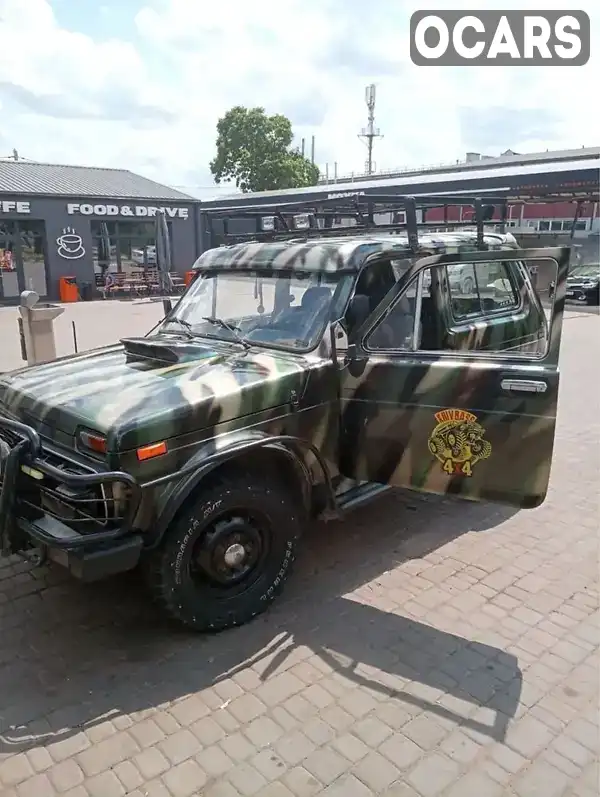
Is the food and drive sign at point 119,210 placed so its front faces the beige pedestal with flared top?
yes

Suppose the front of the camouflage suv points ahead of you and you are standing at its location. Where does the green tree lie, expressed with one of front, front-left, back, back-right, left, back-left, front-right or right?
back-right

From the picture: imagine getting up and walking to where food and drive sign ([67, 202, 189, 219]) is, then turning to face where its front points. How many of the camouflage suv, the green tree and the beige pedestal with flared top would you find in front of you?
2

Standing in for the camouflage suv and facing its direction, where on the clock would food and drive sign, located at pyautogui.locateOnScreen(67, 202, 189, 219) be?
The food and drive sign is roughly at 4 o'clock from the camouflage suv.

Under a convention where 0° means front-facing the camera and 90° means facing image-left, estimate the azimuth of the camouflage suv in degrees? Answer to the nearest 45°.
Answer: approximately 45°

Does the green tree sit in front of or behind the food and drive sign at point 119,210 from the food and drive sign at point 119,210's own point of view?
behind

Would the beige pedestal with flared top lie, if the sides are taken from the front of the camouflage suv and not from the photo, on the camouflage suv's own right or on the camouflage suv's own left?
on the camouflage suv's own right

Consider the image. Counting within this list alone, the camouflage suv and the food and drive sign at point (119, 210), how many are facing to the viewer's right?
0

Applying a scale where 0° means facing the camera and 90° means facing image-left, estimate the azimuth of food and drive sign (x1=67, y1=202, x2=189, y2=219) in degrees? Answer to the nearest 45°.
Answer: approximately 0°

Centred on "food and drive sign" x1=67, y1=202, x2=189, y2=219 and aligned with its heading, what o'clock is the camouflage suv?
The camouflage suv is roughly at 12 o'clock from the food and drive sign.

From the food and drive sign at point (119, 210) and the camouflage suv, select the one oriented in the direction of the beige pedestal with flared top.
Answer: the food and drive sign
